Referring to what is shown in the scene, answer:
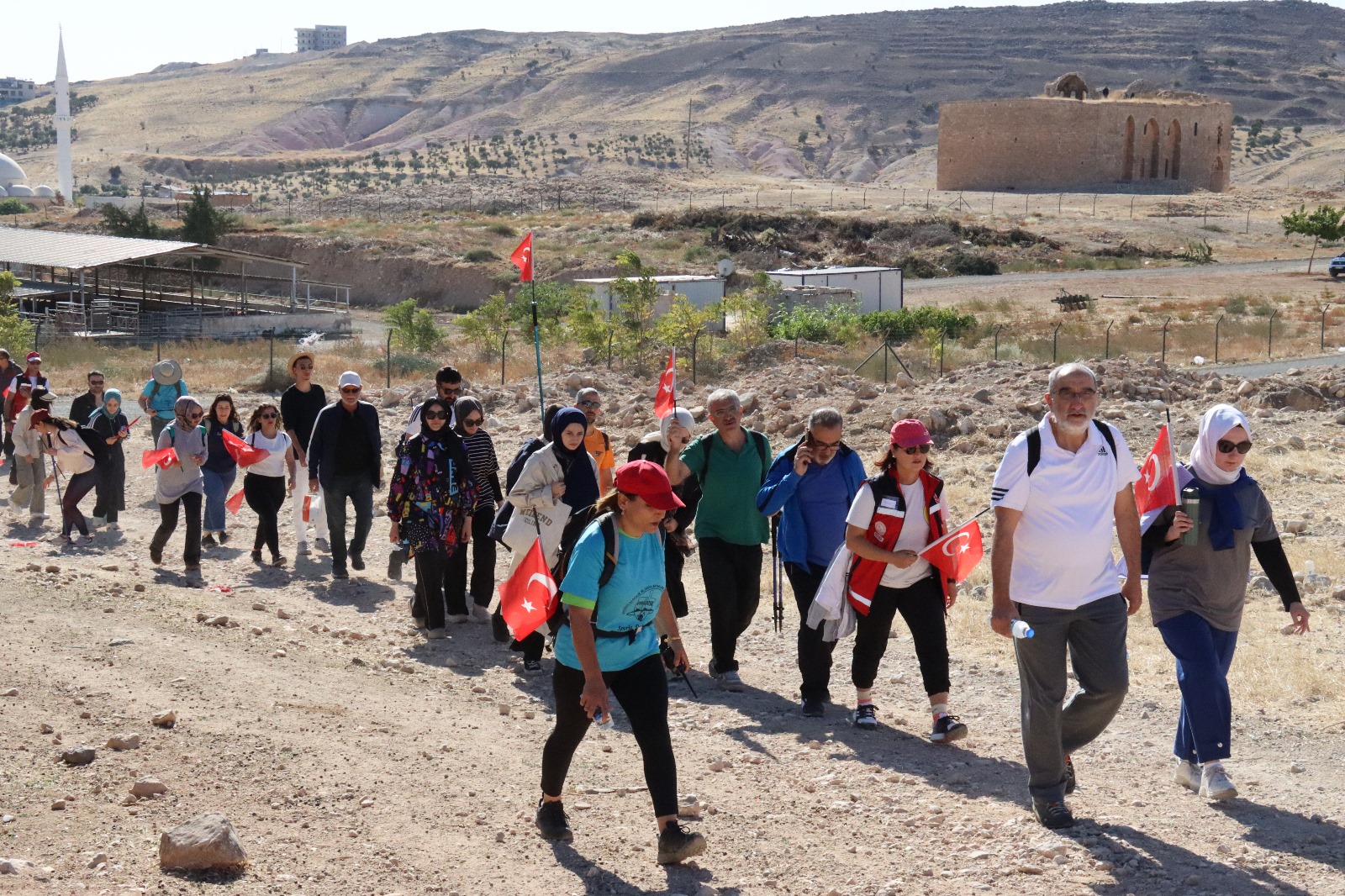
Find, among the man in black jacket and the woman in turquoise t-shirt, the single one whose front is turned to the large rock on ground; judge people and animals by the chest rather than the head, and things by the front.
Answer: the man in black jacket

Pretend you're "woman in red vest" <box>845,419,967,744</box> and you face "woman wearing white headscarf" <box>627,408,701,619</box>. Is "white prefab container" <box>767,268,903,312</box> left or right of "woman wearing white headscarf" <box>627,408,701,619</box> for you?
right

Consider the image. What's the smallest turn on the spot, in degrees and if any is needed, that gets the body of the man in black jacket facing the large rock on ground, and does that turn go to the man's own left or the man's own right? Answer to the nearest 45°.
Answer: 0° — they already face it

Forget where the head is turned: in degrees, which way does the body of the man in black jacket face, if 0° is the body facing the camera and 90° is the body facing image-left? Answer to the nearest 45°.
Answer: approximately 0°

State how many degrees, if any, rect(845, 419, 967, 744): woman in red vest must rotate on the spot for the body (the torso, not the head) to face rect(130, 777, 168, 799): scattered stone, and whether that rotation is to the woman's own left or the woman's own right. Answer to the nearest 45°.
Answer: approximately 90° to the woman's own right

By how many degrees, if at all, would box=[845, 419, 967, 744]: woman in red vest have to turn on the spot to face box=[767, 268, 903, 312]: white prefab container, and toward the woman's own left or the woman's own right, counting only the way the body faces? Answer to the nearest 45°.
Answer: approximately 135° to the woman's own left

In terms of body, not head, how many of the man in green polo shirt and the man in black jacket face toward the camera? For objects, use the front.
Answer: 2
